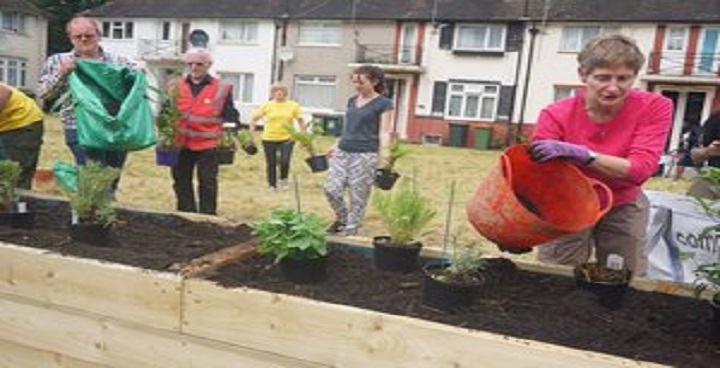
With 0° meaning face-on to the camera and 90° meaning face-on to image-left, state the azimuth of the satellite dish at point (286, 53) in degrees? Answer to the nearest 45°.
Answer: approximately 0°

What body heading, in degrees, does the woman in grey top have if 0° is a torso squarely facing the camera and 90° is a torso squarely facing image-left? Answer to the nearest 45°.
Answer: approximately 45°

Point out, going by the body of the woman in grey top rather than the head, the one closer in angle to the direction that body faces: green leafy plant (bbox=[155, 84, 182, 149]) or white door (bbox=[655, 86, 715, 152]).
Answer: the green leafy plant

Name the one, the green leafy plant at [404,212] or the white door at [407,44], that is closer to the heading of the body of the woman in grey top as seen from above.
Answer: the green leafy plant

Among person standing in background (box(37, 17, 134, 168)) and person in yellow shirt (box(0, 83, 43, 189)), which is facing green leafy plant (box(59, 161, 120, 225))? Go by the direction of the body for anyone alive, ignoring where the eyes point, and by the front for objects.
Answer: the person standing in background
